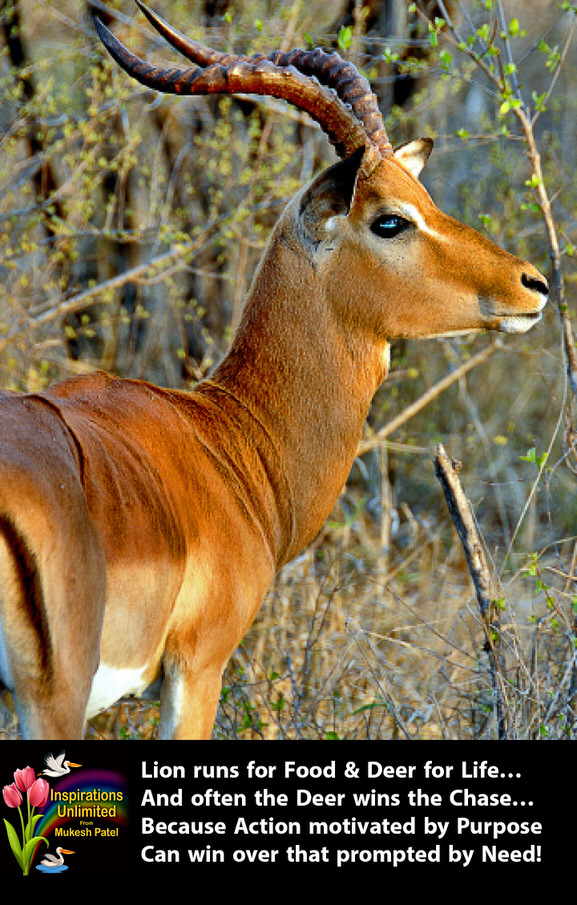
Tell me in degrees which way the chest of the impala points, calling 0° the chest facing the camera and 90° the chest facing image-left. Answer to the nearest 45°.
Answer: approximately 225°
